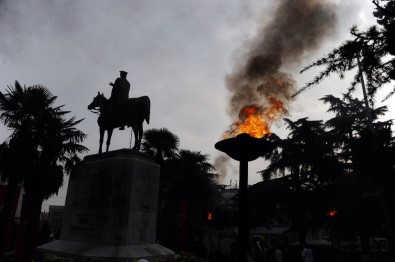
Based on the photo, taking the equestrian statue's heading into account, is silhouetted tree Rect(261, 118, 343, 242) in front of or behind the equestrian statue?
behind

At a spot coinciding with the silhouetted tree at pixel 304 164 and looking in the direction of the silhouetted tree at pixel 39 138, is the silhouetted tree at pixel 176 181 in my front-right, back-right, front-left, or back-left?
front-right

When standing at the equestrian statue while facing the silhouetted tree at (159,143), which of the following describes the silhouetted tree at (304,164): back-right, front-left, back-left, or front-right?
front-right

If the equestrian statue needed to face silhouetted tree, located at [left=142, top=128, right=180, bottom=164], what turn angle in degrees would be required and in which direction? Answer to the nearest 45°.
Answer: approximately 90° to its right

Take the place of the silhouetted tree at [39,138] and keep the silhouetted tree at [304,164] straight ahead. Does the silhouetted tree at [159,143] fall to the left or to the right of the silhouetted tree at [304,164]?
left

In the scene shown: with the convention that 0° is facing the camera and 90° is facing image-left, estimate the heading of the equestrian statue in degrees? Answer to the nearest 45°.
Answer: approximately 90°

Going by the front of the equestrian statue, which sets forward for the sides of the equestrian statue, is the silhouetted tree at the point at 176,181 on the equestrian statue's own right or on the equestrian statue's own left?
on the equestrian statue's own right
